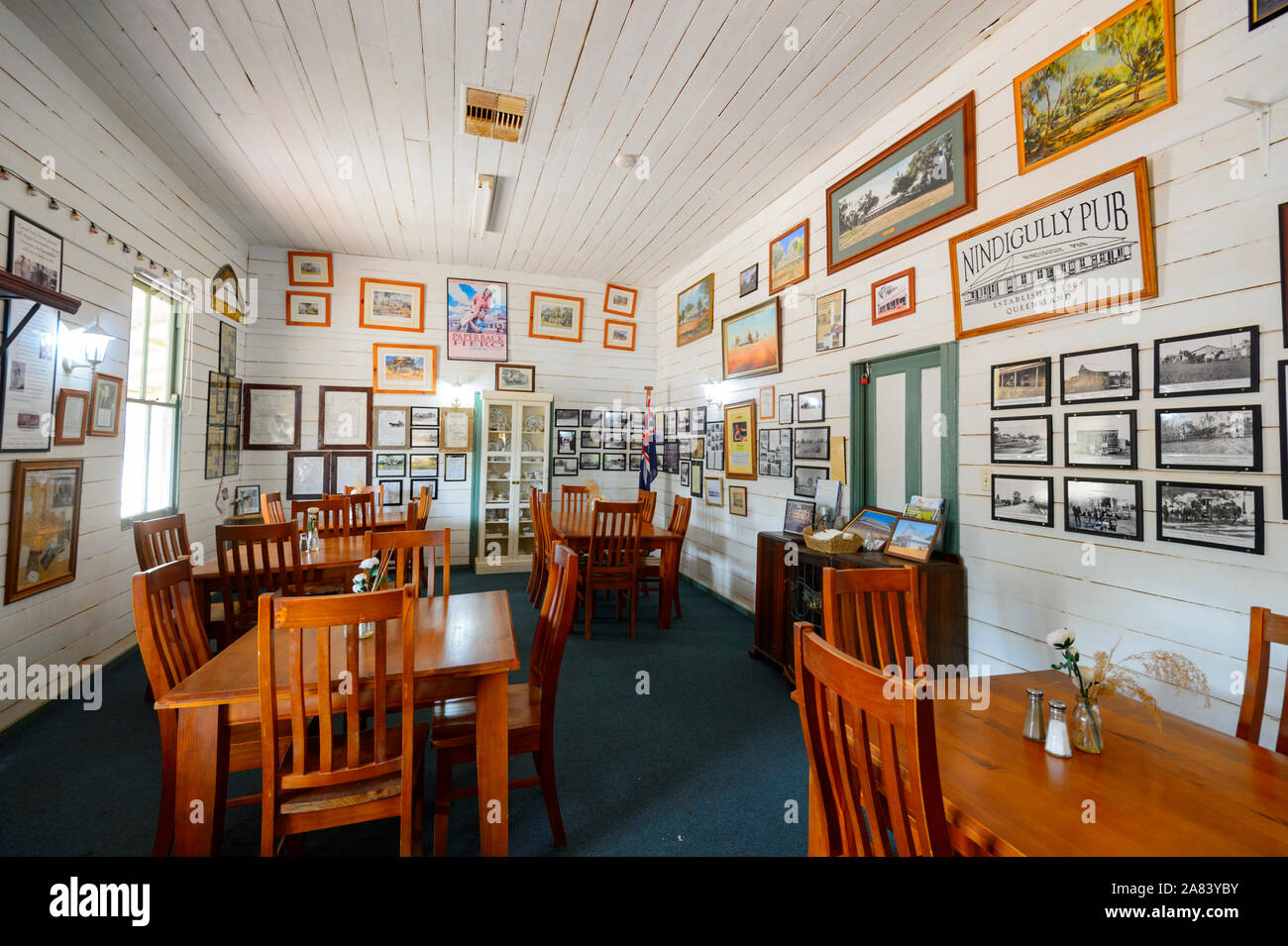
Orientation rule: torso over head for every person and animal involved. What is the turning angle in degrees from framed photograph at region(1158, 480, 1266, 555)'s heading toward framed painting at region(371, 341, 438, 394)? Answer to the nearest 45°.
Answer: approximately 45° to its right

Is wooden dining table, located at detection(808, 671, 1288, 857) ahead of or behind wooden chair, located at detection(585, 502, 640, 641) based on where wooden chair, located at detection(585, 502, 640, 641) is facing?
behind

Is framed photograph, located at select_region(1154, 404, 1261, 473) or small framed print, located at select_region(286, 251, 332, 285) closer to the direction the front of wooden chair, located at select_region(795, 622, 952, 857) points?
the framed photograph

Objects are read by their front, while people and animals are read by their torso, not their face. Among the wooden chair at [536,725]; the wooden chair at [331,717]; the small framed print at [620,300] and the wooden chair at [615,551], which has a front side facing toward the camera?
the small framed print

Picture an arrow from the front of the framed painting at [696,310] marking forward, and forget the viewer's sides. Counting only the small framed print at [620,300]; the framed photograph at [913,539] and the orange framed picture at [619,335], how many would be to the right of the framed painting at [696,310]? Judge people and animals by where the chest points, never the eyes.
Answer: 2

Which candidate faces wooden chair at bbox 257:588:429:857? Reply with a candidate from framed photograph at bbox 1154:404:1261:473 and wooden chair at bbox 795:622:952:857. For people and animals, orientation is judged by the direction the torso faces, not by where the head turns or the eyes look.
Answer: the framed photograph

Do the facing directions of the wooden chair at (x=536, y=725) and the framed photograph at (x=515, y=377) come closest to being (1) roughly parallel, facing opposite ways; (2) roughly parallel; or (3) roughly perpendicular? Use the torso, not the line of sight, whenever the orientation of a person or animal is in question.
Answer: roughly perpendicular

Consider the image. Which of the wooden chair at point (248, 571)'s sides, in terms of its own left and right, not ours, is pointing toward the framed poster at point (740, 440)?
right

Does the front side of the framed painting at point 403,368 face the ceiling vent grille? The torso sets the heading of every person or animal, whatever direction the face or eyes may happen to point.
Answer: yes

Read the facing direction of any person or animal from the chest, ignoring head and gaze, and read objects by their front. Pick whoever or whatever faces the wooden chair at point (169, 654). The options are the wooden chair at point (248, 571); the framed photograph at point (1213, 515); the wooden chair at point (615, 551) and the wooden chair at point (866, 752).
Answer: the framed photograph
